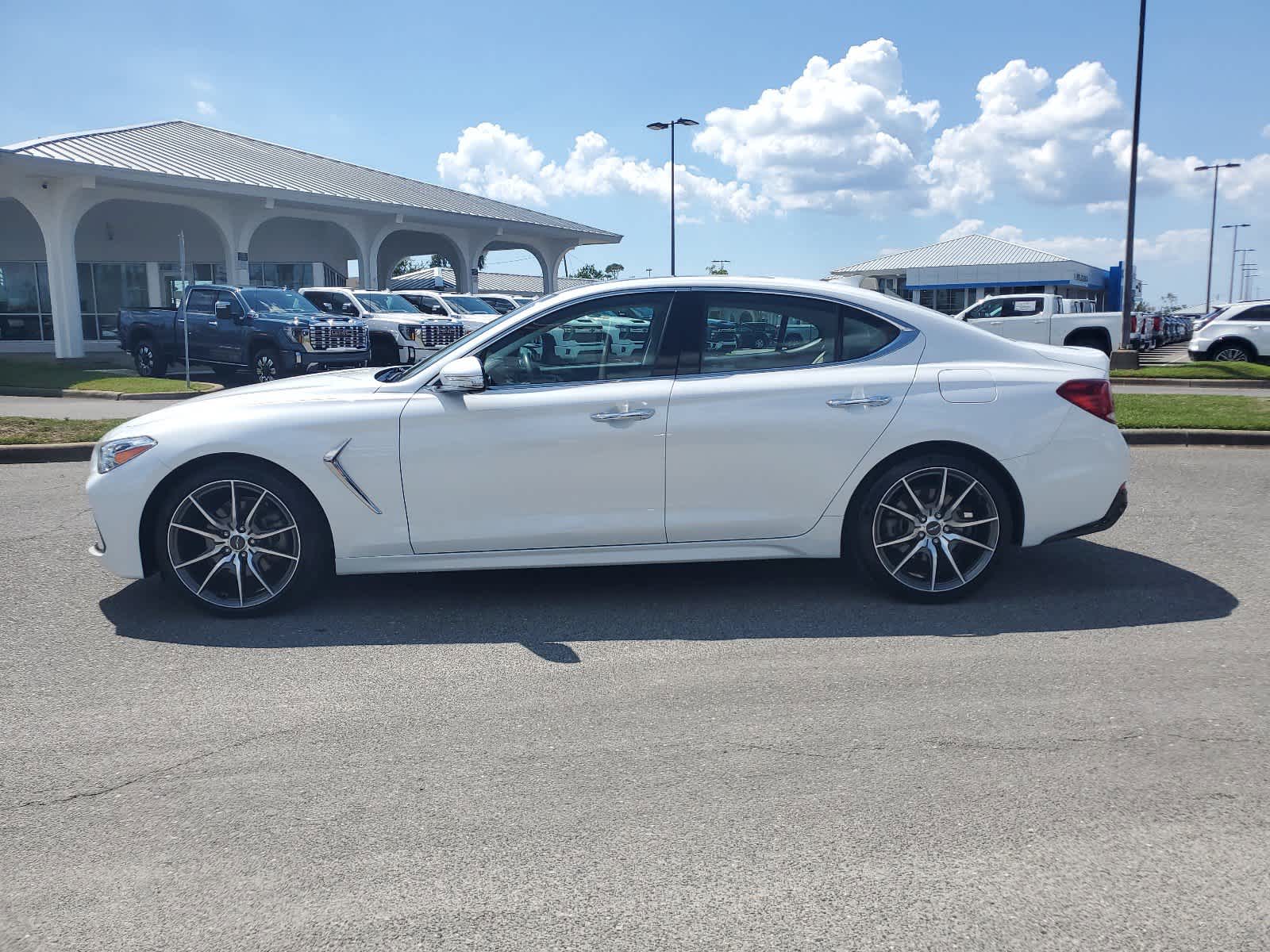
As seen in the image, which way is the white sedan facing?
to the viewer's left

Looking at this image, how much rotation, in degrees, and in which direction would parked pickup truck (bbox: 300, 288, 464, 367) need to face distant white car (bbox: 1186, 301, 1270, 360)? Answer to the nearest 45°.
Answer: approximately 45° to its left

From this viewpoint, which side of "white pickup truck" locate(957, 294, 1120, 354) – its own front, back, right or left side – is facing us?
left

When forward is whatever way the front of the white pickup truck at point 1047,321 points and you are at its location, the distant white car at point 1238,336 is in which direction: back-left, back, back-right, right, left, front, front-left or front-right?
back

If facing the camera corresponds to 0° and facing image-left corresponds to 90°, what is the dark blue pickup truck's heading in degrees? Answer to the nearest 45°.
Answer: approximately 315°

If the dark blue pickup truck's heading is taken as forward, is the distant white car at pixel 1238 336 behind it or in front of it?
in front

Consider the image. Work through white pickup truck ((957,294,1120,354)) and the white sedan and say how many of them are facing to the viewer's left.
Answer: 2

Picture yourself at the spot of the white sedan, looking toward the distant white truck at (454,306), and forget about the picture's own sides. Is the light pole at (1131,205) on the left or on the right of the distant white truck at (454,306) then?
right
